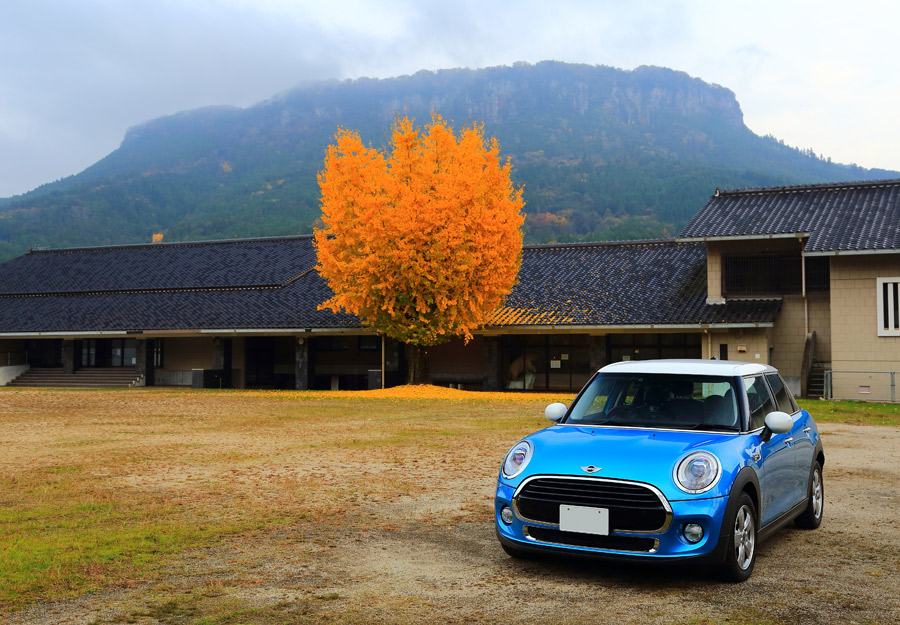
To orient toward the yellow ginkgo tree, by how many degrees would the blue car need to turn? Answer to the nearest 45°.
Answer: approximately 135° to its right

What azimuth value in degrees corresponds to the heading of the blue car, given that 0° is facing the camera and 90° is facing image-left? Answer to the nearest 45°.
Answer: approximately 45°
